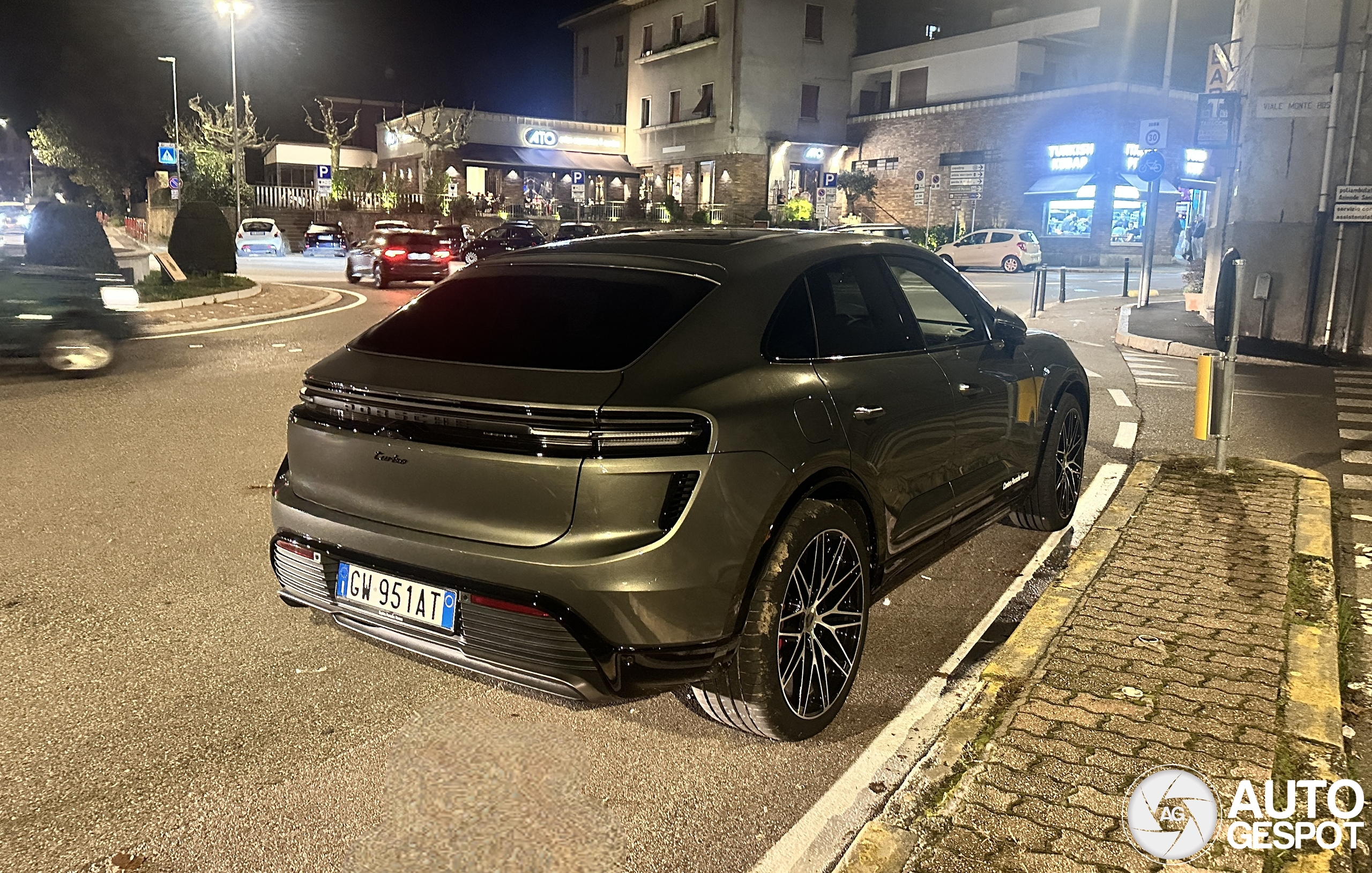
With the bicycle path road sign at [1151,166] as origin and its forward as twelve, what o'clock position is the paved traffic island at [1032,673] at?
The paved traffic island is roughly at 12 o'clock from the bicycle path road sign.

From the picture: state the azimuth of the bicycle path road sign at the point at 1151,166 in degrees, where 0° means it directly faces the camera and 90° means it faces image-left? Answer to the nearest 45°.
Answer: approximately 0°

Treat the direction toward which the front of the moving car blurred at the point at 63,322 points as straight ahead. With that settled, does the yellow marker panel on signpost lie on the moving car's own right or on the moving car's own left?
on the moving car's own right

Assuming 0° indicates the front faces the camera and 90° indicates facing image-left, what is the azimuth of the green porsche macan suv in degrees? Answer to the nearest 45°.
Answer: approximately 225°

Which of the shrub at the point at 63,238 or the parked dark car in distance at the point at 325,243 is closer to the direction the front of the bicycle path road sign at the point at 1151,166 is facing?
the shrub
